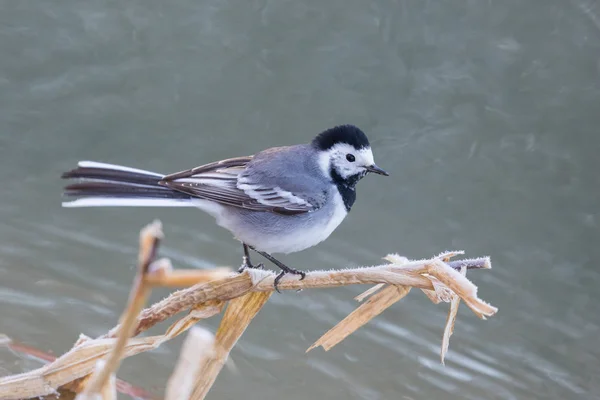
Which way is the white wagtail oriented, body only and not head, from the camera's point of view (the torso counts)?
to the viewer's right

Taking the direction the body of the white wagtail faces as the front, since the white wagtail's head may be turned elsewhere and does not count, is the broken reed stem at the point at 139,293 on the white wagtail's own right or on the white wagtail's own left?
on the white wagtail's own right

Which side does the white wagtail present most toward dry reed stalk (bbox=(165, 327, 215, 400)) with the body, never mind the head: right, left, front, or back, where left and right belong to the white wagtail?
right
